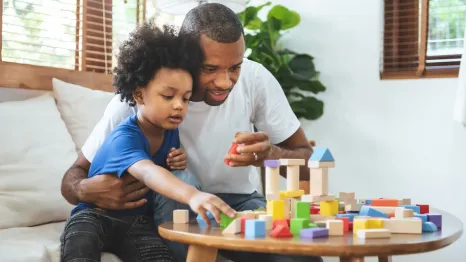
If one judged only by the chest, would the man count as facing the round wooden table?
yes

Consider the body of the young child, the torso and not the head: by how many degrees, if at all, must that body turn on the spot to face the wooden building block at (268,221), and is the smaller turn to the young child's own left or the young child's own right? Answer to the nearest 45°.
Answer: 0° — they already face it

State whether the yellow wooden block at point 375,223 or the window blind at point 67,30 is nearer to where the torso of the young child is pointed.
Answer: the yellow wooden block

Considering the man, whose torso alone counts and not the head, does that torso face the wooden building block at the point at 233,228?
yes

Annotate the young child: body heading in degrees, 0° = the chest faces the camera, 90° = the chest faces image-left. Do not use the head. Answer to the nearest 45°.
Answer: approximately 315°
